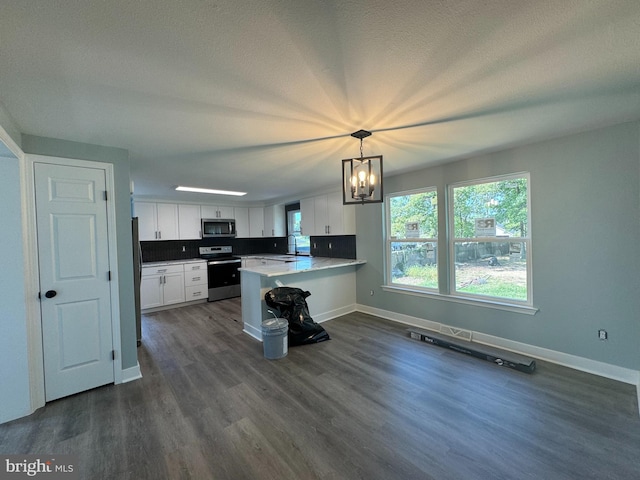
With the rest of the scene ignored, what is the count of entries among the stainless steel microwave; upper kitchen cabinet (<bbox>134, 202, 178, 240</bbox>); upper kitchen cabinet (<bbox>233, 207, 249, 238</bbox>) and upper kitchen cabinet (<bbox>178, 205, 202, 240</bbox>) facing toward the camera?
4

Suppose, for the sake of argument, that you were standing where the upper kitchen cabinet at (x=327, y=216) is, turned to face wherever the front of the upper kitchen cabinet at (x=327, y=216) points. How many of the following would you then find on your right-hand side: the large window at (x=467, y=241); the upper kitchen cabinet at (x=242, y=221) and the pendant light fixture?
1

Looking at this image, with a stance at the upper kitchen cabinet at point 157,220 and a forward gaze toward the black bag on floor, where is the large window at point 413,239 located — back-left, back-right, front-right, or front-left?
front-left

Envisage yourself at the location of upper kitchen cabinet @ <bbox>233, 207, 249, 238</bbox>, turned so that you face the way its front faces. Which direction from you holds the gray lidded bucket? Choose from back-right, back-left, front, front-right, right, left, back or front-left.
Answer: front

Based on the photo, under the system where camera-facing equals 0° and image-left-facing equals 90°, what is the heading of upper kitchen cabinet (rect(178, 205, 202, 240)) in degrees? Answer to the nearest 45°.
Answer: approximately 0°

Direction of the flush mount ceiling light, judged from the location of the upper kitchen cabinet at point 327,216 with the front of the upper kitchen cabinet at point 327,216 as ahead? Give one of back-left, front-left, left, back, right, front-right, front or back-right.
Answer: front-right

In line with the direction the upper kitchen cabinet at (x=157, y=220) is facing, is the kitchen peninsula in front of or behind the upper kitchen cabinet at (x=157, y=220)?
in front

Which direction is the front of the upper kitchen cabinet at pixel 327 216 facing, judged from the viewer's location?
facing the viewer and to the left of the viewer

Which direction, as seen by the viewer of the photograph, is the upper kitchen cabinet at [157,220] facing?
facing the viewer

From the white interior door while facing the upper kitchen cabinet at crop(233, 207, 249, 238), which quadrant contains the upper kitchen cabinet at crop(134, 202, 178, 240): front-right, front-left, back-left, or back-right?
front-left

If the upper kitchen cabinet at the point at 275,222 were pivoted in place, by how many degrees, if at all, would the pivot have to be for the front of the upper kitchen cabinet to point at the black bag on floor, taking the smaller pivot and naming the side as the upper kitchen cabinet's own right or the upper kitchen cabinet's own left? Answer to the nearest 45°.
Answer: approximately 45° to the upper kitchen cabinet's own left

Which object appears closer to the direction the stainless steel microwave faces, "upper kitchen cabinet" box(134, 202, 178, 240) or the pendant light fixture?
the pendant light fixture

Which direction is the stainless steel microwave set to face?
toward the camera
